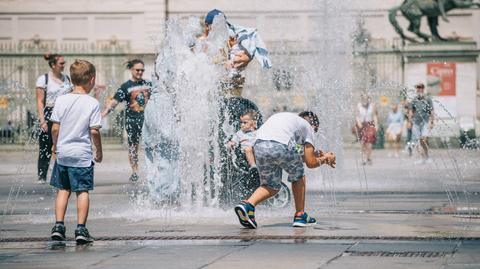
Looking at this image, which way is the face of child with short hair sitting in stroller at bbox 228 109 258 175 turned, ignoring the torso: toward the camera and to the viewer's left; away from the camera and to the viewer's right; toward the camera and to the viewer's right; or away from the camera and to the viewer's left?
toward the camera and to the viewer's left

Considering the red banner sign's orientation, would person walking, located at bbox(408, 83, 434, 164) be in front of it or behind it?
in front

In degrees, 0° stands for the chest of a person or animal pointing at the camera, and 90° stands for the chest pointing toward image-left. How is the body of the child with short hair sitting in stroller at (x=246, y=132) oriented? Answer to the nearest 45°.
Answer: approximately 45°

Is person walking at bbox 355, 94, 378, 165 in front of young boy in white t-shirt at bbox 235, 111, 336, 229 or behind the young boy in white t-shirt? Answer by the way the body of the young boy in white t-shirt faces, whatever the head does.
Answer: in front

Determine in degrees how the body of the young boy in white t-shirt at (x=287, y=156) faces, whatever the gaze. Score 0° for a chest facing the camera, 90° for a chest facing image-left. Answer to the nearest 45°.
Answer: approximately 225°

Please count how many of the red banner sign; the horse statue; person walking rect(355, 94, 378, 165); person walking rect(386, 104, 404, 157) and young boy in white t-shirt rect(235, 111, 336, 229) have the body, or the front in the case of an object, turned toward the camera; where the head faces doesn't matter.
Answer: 3

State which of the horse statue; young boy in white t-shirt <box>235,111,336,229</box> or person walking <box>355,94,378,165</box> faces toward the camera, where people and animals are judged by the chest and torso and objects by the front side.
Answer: the person walking

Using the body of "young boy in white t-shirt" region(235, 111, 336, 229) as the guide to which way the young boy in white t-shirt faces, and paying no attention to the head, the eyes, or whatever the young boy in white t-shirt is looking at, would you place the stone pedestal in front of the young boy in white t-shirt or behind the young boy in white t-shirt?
in front

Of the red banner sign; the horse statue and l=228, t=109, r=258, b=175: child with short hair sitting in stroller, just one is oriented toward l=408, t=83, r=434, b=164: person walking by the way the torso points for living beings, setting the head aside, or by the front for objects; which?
the red banner sign

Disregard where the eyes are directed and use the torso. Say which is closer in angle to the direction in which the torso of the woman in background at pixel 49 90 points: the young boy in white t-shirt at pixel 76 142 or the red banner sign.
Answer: the young boy in white t-shirt

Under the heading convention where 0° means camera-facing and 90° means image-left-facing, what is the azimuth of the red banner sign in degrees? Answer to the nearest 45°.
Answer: approximately 0°
